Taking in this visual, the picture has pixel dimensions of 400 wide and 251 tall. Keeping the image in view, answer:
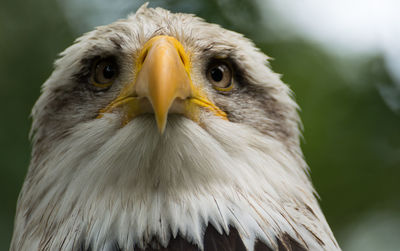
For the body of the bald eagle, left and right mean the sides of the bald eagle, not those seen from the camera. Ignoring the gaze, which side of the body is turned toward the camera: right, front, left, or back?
front
